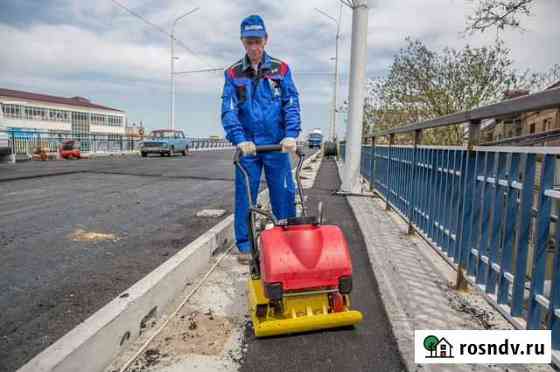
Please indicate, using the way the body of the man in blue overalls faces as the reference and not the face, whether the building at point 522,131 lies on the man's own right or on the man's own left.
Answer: on the man's own left

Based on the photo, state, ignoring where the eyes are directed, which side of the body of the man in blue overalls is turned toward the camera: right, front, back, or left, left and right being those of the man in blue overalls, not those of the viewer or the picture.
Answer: front

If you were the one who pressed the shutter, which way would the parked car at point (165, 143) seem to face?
facing the viewer and to the left of the viewer

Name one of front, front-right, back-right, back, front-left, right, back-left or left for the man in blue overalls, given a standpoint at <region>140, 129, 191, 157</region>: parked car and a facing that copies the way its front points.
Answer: front-left

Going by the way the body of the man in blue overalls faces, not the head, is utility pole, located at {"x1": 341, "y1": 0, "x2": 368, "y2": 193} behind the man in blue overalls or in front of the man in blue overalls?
behind

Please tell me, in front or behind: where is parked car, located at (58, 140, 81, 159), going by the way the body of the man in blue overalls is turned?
behind

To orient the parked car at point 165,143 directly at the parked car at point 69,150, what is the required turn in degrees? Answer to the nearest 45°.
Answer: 0° — it already faces it

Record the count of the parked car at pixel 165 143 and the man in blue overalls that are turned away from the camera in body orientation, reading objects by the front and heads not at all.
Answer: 0

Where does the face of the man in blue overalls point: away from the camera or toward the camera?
toward the camera

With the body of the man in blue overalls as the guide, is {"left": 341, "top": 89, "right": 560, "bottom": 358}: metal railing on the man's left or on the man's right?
on the man's left

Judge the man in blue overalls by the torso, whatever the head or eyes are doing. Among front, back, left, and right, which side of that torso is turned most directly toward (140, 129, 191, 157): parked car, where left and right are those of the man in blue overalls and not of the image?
back
